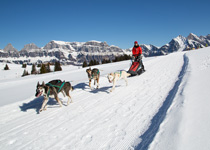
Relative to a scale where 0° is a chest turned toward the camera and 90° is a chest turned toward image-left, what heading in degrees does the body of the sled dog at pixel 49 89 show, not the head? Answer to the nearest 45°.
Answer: approximately 45°
